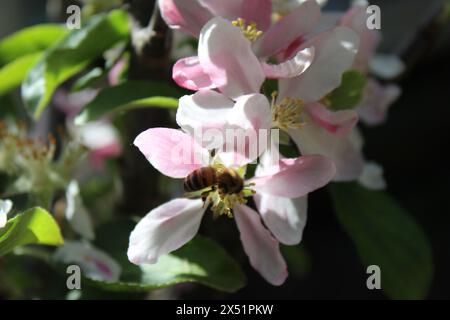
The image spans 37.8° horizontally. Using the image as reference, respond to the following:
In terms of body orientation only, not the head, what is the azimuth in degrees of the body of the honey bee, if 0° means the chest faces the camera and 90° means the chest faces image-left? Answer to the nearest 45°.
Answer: approximately 270°
